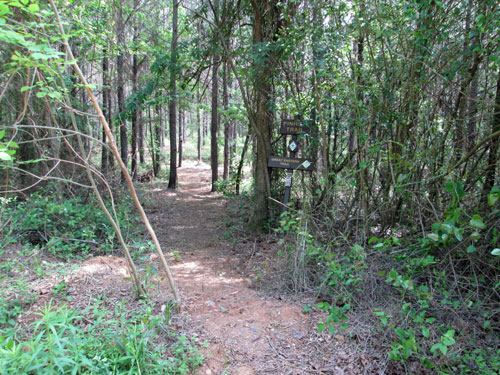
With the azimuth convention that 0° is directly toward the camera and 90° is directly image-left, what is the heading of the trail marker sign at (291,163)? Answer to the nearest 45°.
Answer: approximately 0°

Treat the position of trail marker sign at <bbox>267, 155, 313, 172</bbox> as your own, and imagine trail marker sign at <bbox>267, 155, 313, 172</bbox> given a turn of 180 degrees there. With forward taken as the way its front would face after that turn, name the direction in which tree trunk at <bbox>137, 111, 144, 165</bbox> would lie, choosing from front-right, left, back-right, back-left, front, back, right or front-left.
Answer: front-left
